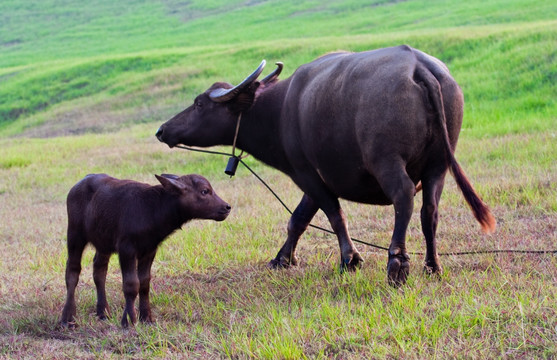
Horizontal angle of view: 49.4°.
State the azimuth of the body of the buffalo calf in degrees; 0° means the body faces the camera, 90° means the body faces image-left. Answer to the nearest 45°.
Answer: approximately 315°

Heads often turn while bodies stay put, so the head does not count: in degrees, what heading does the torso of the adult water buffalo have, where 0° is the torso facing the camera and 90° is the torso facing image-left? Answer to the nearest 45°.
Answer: approximately 135°
